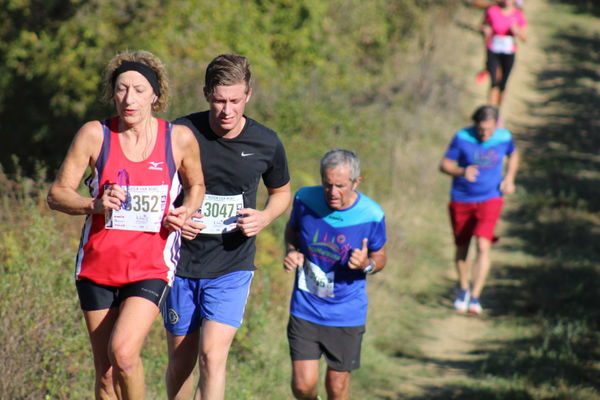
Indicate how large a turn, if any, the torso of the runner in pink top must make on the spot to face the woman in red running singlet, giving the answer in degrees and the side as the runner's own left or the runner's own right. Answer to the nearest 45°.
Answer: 0° — they already face them

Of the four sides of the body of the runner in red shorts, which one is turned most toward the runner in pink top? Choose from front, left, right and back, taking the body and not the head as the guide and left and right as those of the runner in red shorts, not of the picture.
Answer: back

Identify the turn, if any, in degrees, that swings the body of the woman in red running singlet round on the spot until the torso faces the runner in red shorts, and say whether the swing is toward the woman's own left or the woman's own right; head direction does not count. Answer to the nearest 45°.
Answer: approximately 135° to the woman's own left

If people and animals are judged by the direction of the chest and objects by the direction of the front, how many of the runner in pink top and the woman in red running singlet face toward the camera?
2

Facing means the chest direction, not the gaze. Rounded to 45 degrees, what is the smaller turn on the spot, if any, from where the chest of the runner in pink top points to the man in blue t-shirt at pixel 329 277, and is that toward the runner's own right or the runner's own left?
0° — they already face them

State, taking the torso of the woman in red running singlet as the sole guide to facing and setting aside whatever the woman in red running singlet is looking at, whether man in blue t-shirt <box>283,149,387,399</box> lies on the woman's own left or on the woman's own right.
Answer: on the woman's own left

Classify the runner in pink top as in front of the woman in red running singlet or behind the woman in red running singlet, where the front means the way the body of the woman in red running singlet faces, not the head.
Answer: behind

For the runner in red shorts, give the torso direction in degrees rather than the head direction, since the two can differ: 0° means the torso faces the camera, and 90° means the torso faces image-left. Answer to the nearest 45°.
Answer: approximately 0°

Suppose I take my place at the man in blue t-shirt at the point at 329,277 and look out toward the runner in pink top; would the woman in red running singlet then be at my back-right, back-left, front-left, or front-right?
back-left

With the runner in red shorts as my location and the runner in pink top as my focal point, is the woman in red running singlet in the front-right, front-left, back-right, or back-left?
back-left

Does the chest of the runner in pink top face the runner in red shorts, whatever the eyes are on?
yes

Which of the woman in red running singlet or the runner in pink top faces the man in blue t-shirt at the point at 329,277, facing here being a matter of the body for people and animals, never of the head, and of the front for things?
the runner in pink top
